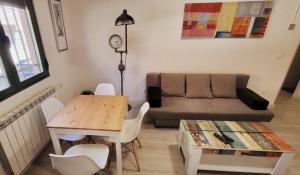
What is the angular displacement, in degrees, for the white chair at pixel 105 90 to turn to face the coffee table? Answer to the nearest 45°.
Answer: approximately 45° to its left

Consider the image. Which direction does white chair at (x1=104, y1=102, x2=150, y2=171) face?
to the viewer's left

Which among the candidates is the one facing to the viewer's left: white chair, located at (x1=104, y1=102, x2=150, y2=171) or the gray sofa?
the white chair

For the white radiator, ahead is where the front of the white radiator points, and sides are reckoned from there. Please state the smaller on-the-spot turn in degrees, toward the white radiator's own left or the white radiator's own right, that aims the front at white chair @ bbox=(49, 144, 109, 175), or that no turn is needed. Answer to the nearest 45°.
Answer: approximately 45° to the white radiator's own right

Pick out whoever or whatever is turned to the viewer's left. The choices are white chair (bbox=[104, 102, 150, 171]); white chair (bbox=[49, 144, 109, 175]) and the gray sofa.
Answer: white chair (bbox=[104, 102, 150, 171])

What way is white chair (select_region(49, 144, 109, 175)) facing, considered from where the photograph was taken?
facing away from the viewer and to the right of the viewer

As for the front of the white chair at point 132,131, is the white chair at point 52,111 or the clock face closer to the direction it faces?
the white chair

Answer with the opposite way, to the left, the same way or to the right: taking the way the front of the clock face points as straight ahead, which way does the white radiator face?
to the left

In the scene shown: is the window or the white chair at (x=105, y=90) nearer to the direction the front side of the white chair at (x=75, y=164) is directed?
the white chair
